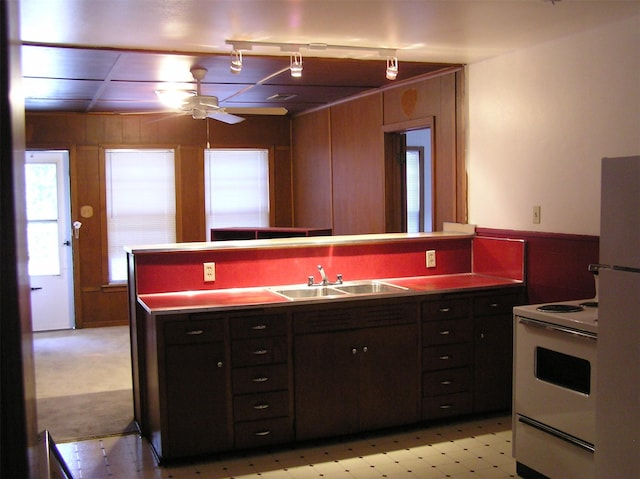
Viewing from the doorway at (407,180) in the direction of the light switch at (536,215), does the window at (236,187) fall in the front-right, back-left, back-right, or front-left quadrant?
back-right

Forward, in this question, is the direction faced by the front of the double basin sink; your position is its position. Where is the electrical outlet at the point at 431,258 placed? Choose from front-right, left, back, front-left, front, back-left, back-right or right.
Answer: left

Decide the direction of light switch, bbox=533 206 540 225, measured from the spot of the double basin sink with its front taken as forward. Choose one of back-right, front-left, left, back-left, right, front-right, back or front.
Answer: front-left

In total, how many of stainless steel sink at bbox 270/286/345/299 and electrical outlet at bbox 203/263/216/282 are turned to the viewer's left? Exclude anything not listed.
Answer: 0

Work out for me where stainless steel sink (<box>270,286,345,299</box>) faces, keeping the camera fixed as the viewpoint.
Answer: facing the viewer and to the right of the viewer

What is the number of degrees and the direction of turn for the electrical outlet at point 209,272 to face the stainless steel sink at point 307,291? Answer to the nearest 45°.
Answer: approximately 90° to its left

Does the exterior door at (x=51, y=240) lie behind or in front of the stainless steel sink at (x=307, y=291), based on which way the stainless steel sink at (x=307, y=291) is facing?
behind

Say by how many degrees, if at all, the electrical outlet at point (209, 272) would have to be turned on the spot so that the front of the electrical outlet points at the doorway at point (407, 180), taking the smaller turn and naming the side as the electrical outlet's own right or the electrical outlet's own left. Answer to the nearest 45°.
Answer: approximately 135° to the electrical outlet's own left

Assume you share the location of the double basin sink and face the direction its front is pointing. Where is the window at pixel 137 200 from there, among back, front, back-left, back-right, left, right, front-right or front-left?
back

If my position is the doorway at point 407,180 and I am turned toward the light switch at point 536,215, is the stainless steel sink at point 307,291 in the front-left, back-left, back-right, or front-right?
front-right

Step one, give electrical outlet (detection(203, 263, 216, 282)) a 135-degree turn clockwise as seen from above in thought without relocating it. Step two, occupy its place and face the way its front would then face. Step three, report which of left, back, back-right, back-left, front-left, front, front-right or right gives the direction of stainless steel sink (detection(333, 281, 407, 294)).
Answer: back-right

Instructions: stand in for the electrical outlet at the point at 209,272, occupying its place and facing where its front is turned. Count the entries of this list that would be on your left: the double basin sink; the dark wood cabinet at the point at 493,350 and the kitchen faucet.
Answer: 3

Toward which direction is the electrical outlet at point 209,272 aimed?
toward the camera

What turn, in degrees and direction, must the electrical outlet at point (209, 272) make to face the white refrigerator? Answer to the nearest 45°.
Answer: approximately 45° to its left

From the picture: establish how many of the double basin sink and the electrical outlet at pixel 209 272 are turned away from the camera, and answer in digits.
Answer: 0

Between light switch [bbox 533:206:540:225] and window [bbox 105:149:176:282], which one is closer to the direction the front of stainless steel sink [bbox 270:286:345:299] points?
the light switch

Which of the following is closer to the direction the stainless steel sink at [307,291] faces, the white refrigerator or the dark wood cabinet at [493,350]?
the white refrigerator
